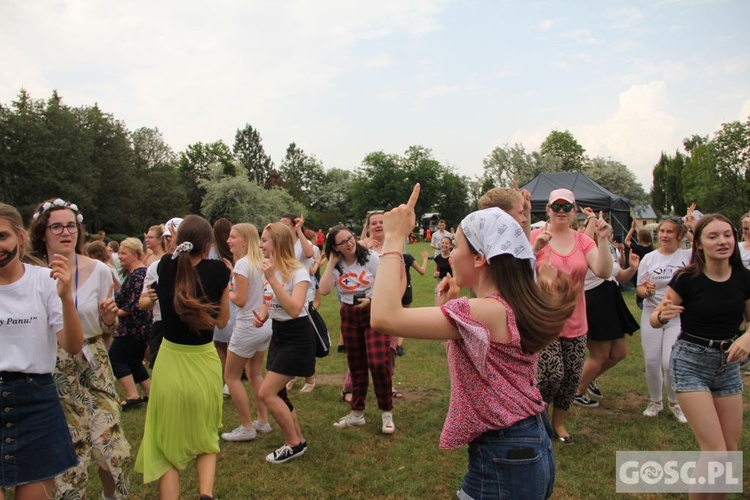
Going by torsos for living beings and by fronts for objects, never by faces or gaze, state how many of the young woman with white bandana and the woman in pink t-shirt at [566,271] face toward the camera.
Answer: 1

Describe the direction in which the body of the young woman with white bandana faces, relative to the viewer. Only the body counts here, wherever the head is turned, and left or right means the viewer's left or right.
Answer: facing away from the viewer and to the left of the viewer

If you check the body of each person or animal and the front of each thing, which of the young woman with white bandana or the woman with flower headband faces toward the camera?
the woman with flower headband

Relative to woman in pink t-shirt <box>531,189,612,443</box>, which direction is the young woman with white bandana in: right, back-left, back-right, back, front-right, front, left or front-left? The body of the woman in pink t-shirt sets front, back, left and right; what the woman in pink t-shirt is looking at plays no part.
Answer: front

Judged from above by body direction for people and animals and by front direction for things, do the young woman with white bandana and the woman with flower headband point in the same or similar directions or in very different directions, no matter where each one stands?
very different directions

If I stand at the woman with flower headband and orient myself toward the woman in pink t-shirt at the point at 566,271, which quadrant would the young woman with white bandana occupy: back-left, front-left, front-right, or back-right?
front-right

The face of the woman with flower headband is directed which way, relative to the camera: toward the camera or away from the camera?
toward the camera

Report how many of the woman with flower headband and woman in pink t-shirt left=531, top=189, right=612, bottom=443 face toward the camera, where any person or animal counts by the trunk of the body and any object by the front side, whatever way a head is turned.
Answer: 2

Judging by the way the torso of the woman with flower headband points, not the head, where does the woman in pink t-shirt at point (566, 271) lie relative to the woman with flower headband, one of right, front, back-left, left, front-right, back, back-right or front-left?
left

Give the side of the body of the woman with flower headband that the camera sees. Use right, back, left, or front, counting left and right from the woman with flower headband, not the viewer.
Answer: front

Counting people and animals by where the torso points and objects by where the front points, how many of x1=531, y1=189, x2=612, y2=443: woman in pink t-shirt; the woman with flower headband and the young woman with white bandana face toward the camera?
2

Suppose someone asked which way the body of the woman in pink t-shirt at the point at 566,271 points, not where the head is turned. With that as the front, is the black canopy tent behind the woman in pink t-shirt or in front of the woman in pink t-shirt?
behind

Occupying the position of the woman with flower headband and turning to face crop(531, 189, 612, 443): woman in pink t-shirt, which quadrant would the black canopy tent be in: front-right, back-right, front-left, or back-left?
front-left

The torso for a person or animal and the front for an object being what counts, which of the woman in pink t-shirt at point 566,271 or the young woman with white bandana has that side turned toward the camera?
the woman in pink t-shirt

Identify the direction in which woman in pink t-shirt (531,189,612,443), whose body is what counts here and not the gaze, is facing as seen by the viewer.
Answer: toward the camera

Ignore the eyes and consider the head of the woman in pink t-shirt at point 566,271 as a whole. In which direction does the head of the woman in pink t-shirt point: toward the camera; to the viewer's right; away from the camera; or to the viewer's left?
toward the camera
